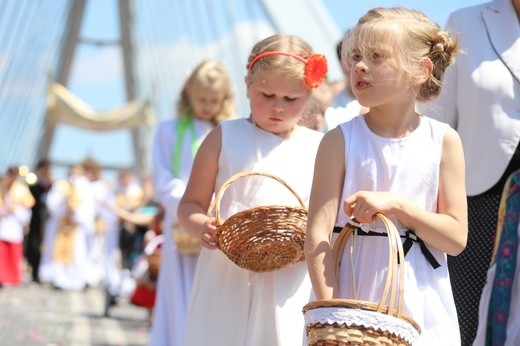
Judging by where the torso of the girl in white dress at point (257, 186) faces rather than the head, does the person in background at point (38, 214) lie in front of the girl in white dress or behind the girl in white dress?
behind

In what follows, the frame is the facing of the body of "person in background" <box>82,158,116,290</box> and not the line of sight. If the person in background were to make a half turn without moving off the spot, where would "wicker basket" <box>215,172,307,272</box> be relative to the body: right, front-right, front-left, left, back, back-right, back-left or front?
back-right

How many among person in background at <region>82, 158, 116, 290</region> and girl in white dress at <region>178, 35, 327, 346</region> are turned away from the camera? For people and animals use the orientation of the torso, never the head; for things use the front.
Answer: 0

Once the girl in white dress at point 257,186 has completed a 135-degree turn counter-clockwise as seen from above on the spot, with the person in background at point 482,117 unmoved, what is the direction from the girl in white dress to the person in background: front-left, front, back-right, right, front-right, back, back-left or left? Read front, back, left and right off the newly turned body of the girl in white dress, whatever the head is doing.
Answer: front-right

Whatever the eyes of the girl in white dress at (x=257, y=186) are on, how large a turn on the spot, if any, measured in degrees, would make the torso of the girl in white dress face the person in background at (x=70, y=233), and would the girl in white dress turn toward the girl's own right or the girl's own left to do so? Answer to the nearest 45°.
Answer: approximately 180°

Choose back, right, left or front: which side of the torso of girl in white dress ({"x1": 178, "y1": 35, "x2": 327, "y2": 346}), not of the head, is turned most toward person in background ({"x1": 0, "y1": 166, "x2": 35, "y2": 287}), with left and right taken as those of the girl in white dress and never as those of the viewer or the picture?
back

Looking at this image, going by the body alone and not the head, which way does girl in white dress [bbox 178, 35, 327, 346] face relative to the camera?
toward the camera

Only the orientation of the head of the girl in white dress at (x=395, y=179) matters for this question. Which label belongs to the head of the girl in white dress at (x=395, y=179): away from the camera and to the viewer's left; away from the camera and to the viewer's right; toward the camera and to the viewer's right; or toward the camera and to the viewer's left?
toward the camera and to the viewer's left

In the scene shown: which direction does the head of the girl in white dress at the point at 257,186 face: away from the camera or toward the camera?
toward the camera

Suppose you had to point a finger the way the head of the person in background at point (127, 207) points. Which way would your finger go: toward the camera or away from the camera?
toward the camera

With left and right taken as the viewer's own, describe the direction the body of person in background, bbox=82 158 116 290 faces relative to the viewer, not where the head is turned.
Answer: facing the viewer and to the left of the viewer

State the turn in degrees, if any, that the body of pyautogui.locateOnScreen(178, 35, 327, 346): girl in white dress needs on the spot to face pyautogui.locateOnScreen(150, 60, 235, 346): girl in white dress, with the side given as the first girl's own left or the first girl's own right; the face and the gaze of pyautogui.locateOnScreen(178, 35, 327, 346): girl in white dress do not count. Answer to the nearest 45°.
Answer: approximately 180°

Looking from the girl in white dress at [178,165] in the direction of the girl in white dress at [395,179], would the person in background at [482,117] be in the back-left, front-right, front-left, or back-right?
front-left
